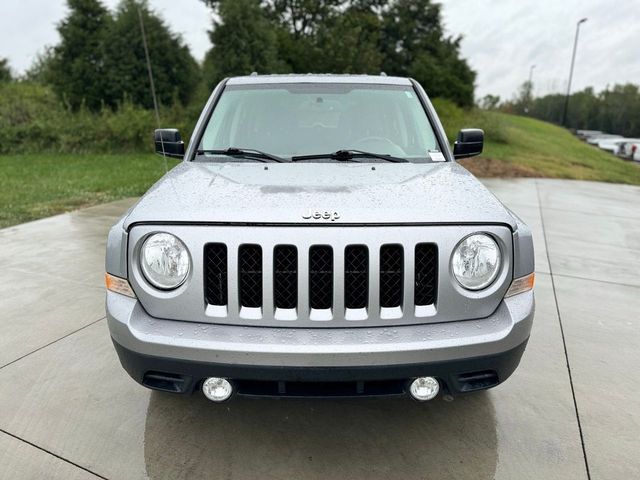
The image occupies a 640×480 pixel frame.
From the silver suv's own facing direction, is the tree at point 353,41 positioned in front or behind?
behind

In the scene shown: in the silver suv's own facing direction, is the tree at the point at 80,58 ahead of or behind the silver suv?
behind

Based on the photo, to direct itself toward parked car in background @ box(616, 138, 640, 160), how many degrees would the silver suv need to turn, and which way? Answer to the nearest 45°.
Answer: approximately 135° to its left

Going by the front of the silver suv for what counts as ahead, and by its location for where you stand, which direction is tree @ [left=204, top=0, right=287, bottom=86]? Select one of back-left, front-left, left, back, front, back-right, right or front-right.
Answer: back

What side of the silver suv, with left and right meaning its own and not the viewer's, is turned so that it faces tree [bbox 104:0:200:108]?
back

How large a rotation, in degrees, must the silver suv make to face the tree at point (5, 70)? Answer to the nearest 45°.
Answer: approximately 135° to its right

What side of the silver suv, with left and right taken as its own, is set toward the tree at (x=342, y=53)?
back

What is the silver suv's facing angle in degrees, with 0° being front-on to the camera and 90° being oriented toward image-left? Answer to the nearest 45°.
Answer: approximately 0°

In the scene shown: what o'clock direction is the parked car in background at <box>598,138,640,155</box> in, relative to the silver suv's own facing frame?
The parked car in background is roughly at 7 o'clock from the silver suv.
